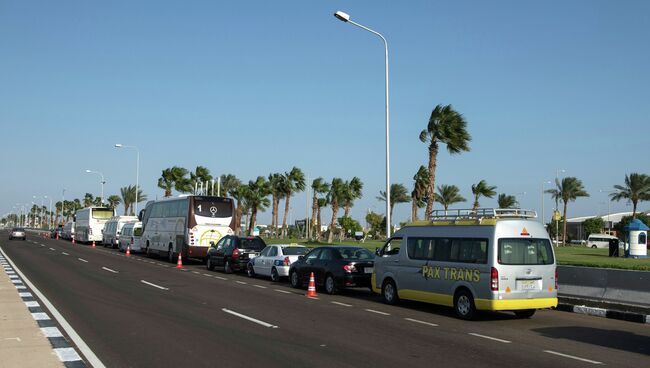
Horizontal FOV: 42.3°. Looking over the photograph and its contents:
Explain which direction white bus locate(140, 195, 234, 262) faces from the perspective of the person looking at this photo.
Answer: facing away from the viewer and to the left of the viewer

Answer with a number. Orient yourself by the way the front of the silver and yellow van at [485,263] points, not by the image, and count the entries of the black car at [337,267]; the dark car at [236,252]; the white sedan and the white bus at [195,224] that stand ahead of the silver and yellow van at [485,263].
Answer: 4

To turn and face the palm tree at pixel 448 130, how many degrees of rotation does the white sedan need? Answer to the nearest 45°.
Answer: approximately 90° to its right

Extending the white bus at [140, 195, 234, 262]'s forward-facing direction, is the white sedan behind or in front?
behind

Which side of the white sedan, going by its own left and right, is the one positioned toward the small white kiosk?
right

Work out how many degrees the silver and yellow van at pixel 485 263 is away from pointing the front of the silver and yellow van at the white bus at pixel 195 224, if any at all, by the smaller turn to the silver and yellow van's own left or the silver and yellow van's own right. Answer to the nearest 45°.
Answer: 0° — it already faces it

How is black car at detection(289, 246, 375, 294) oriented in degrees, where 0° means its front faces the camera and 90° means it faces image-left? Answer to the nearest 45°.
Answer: approximately 135°

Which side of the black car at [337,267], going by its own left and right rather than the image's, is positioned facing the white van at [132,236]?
front

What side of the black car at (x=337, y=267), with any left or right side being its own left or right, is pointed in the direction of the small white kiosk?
right

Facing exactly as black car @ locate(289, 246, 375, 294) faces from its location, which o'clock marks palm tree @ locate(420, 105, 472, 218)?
The palm tree is roughly at 2 o'clock from the black car.
